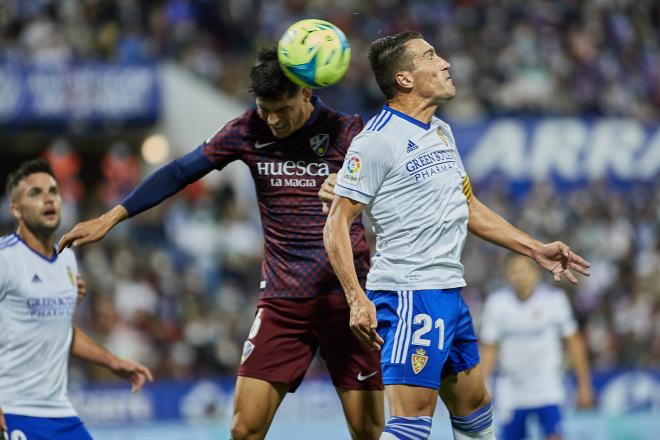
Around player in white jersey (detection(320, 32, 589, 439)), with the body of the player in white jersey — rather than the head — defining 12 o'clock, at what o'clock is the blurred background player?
The blurred background player is roughly at 8 o'clock from the player in white jersey.

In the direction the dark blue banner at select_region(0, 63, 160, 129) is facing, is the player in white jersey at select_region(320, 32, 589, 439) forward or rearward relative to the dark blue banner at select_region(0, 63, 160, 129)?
forward

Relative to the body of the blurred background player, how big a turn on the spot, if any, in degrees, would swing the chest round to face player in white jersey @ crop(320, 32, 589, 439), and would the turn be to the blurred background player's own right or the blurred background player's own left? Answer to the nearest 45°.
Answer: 0° — they already face them

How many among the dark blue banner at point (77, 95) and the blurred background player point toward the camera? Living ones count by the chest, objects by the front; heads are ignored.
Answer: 2

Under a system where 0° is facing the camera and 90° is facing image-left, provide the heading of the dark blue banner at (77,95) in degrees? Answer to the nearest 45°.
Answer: approximately 0°

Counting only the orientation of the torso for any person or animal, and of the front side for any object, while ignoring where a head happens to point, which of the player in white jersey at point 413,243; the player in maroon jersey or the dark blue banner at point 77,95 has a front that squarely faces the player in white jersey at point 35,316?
the dark blue banner

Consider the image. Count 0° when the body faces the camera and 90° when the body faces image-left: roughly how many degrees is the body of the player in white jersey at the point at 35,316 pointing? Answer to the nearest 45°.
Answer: approximately 315°

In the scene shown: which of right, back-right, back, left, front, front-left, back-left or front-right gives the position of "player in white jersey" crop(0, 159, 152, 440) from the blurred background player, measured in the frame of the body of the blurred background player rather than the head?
front-right

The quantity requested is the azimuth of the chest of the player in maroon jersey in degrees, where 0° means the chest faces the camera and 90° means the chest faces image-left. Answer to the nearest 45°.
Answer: approximately 0°

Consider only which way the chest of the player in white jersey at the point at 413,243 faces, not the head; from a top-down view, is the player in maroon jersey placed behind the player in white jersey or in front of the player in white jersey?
behind

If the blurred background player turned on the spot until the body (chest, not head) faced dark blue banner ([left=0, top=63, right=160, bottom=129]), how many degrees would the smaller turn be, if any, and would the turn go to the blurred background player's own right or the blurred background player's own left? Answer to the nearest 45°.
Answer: approximately 135° to the blurred background player's own right
